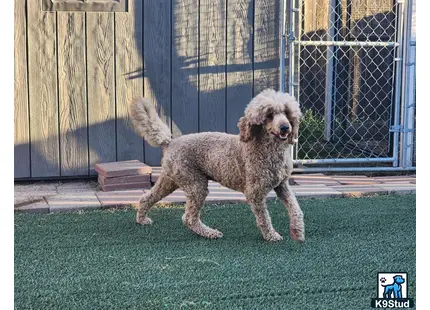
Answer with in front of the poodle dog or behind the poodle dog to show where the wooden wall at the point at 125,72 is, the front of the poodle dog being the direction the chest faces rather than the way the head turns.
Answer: behind

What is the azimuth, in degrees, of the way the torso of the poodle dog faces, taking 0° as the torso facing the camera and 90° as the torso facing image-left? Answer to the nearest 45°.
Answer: approximately 315°

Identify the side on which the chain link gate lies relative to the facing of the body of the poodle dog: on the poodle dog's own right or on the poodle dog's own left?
on the poodle dog's own left
